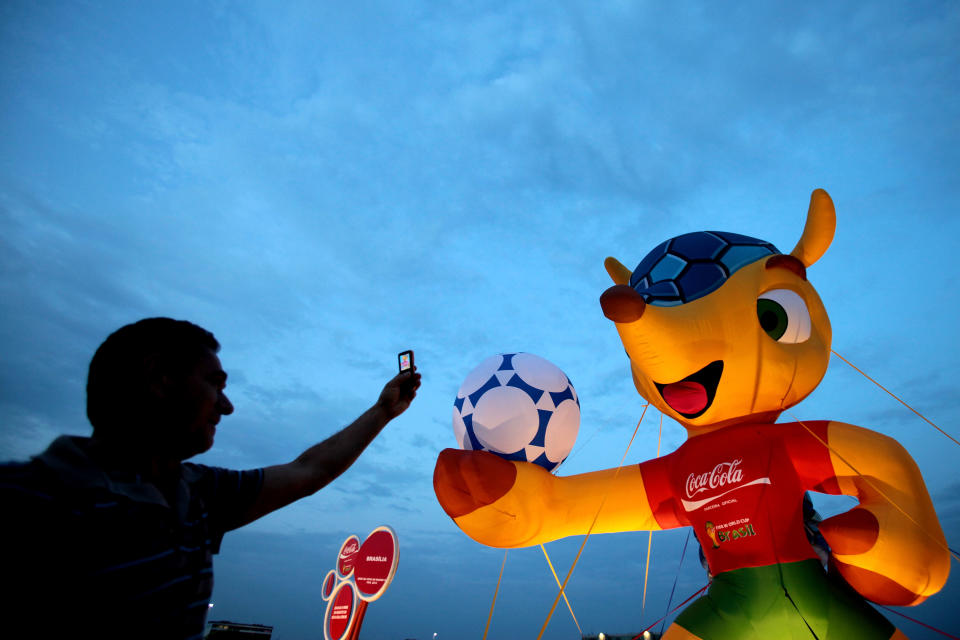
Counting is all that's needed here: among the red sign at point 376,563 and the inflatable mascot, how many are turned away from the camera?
0

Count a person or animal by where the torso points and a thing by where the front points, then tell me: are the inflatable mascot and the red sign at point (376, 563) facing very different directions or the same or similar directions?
same or similar directions

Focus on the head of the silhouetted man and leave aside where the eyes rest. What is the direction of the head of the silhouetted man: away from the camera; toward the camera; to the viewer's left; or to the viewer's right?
to the viewer's right

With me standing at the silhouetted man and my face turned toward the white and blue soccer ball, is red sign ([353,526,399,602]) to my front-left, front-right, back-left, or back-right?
front-left

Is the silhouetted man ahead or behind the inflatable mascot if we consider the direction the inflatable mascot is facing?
ahead

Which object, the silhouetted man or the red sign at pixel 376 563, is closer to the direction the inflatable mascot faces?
the silhouetted man

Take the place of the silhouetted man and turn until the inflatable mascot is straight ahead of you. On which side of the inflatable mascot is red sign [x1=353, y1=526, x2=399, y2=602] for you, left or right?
left

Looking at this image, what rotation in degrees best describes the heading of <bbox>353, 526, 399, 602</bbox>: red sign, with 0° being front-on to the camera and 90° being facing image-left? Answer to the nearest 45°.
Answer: approximately 45°

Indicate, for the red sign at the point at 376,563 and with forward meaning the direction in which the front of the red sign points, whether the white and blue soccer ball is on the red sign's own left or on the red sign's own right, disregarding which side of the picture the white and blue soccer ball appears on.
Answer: on the red sign's own left

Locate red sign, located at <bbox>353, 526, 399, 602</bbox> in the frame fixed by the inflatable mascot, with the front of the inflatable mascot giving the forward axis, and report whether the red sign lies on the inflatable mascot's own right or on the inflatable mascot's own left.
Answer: on the inflatable mascot's own right

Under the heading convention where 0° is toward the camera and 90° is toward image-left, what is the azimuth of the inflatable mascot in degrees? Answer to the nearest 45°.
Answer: approximately 45°
